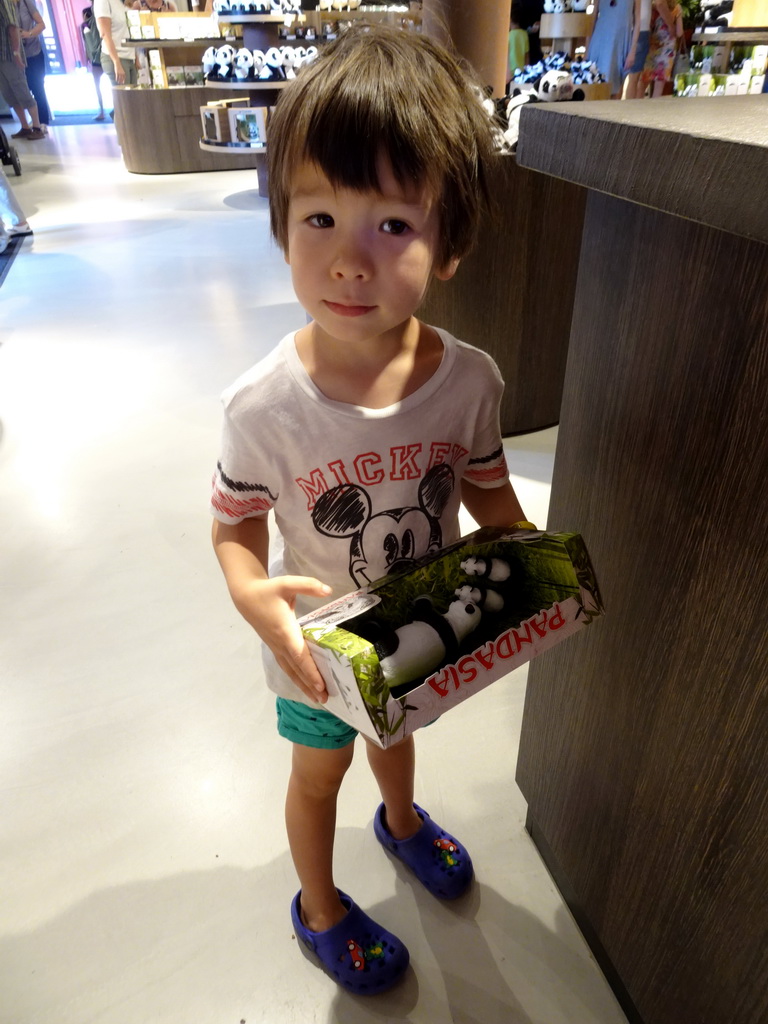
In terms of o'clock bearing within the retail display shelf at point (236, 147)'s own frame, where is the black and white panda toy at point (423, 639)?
The black and white panda toy is roughly at 12 o'clock from the retail display shelf.

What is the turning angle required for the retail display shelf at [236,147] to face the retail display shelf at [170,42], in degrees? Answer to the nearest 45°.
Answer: approximately 180°

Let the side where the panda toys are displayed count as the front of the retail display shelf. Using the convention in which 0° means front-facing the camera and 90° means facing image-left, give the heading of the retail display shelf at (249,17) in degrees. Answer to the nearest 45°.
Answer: approximately 0°

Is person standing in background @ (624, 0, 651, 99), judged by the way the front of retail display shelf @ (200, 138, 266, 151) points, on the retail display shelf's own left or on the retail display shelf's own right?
on the retail display shelf's own left

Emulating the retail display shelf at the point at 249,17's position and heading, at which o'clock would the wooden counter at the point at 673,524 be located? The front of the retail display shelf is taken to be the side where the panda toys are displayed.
The wooden counter is roughly at 12 o'clock from the retail display shelf.

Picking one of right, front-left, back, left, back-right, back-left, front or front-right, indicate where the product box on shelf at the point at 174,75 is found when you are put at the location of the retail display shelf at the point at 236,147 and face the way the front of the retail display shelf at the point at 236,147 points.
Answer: back

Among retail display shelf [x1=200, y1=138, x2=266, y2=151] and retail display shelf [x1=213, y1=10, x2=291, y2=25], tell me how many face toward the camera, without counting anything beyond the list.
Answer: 2

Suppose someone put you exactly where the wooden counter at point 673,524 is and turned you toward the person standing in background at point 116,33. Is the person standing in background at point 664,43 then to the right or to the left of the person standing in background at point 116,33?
right

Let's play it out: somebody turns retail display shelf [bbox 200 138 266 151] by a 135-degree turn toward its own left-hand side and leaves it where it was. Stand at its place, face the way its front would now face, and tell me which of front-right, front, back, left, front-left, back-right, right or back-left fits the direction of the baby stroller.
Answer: left

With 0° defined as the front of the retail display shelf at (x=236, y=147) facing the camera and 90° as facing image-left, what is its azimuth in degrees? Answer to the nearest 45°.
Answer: approximately 0°
